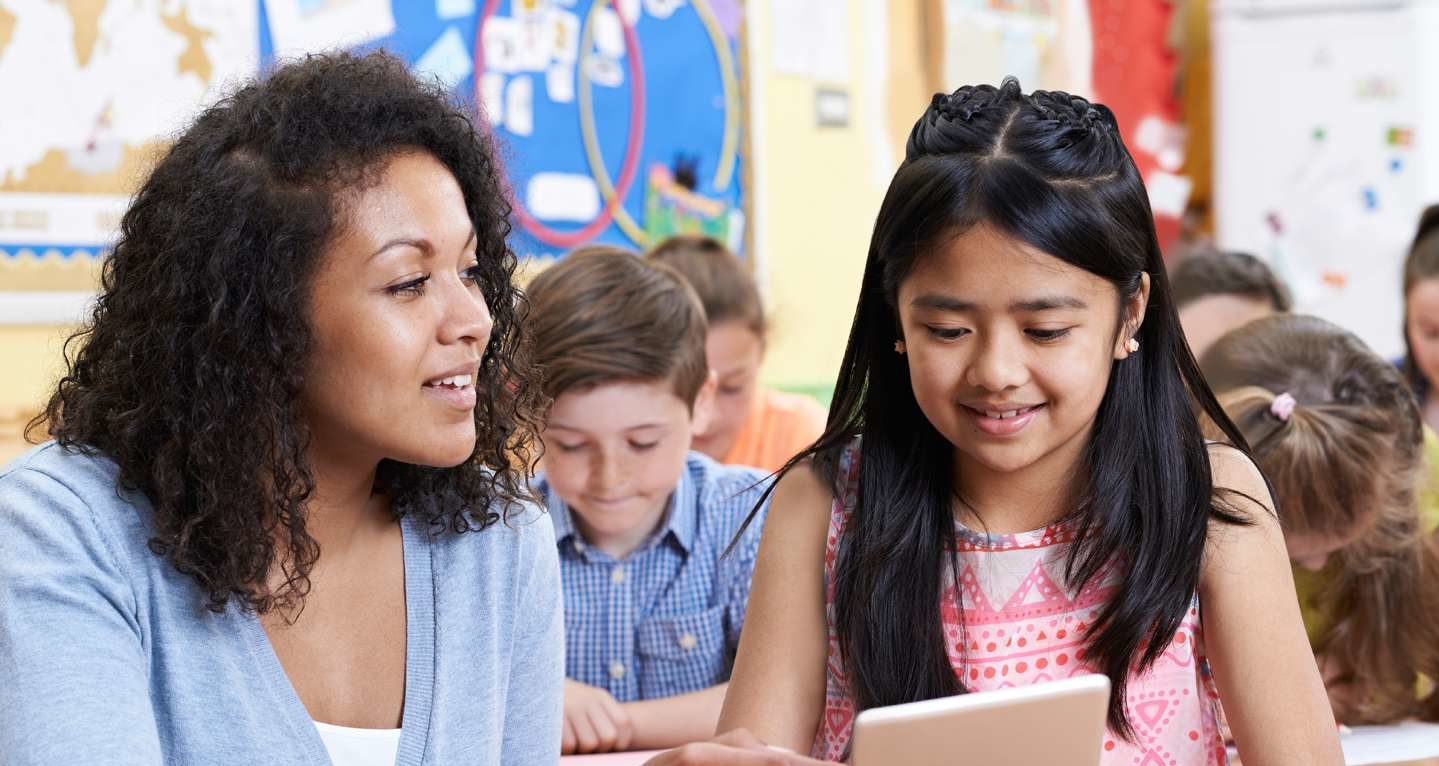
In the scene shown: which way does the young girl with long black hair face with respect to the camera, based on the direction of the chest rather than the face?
toward the camera

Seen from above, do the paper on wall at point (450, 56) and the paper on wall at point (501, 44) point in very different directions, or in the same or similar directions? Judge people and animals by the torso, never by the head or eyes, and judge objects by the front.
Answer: same or similar directions

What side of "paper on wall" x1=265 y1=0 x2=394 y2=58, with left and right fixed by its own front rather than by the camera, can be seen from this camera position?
front

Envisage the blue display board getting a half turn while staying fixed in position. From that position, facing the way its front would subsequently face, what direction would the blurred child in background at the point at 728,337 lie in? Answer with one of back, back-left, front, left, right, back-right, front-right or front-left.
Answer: back

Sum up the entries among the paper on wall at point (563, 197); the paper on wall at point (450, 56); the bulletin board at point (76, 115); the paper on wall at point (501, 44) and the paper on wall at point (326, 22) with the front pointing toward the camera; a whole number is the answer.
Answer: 5

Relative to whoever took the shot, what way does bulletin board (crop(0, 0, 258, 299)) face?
facing the viewer

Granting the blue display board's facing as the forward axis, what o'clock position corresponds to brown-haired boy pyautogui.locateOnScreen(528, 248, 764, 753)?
The brown-haired boy is roughly at 12 o'clock from the blue display board.

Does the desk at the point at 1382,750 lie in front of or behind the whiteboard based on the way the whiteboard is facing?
in front

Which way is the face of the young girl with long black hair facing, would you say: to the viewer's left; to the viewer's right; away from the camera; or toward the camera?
toward the camera

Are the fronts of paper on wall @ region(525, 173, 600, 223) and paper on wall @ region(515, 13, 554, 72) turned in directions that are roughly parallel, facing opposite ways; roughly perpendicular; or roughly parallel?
roughly parallel

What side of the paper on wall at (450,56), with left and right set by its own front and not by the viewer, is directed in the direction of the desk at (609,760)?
front

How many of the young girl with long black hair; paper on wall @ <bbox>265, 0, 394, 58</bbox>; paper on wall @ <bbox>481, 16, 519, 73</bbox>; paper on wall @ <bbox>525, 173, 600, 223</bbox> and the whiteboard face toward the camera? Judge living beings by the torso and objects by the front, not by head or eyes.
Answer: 5

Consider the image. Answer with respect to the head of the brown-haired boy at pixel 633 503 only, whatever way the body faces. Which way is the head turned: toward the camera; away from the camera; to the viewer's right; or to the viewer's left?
toward the camera

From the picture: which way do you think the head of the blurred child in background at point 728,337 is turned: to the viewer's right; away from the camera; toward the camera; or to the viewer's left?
toward the camera

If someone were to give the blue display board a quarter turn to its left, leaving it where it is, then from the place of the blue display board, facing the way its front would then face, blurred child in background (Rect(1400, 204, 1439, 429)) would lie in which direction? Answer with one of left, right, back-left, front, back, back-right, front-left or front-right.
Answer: front-right

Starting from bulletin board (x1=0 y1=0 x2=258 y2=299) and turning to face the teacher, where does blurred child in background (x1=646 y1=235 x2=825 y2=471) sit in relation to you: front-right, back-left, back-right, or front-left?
front-left
